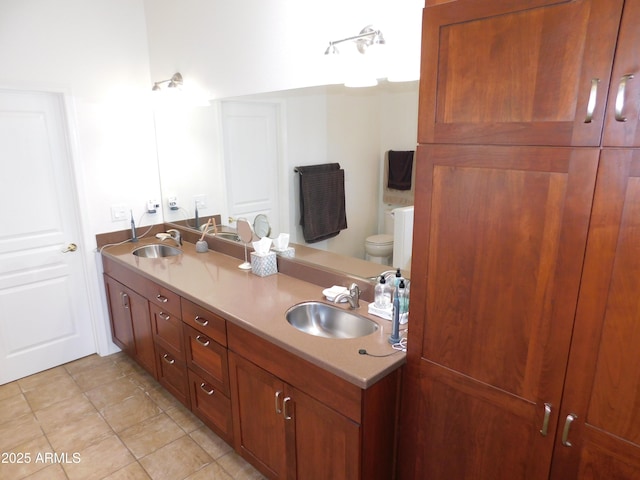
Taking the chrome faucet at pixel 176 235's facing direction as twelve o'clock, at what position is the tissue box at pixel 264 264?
The tissue box is roughly at 8 o'clock from the chrome faucet.

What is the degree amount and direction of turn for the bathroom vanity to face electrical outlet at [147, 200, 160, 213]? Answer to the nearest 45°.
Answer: approximately 90° to its right

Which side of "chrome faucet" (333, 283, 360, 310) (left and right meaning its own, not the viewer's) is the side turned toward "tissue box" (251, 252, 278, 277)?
right

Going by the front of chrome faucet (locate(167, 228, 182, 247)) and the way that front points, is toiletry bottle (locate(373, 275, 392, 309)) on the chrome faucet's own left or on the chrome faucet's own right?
on the chrome faucet's own left

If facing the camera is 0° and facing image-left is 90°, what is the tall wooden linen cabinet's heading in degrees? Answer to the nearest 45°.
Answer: approximately 45°

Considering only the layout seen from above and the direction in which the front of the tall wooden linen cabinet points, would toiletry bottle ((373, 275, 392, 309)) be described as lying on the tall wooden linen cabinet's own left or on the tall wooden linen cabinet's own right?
on the tall wooden linen cabinet's own right

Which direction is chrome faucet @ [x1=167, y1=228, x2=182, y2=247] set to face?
to the viewer's left
